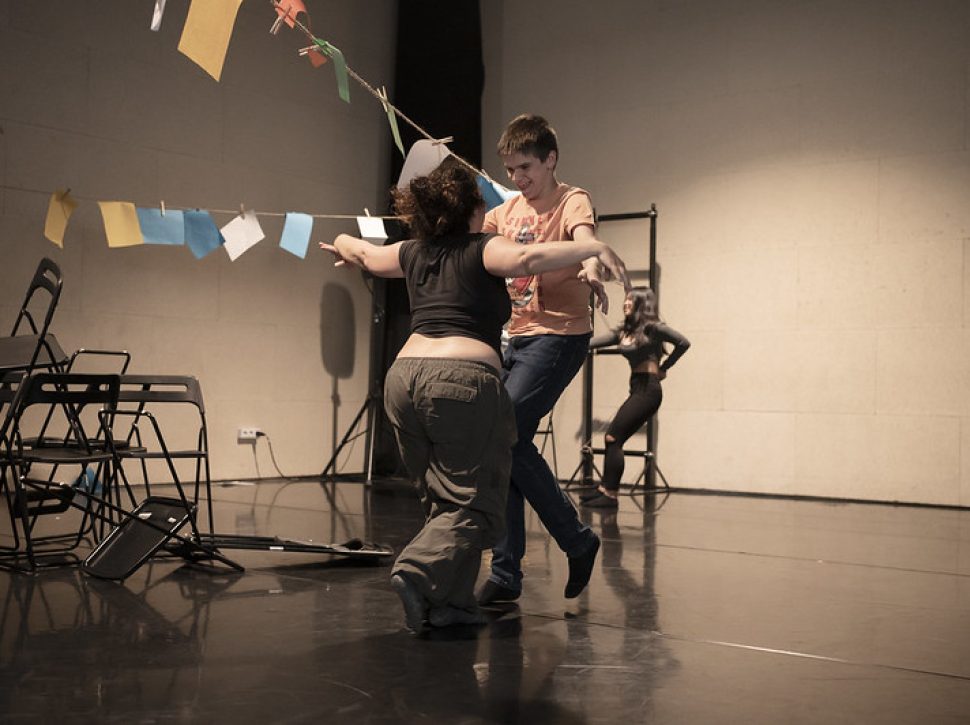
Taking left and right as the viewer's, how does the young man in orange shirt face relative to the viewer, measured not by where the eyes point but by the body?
facing the viewer and to the left of the viewer

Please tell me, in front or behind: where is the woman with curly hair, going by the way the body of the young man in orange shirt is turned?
in front

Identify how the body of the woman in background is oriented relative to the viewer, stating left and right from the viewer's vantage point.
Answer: facing to the left of the viewer

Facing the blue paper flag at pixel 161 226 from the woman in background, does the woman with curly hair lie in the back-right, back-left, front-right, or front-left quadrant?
front-left

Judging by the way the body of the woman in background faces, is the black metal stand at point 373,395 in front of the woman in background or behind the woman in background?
in front

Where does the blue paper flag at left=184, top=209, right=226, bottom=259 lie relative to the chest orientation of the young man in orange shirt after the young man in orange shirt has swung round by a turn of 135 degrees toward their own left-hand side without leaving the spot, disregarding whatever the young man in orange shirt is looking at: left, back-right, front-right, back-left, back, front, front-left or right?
back-left

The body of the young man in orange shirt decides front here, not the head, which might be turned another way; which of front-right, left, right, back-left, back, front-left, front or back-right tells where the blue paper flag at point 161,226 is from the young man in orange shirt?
right

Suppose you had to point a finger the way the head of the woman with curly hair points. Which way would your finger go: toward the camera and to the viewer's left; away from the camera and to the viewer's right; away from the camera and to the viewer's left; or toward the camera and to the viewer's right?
away from the camera and to the viewer's right

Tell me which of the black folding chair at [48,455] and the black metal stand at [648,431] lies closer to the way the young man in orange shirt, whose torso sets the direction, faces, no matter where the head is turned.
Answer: the black folding chair

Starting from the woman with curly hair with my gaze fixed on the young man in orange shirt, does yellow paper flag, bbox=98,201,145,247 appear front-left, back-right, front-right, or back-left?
front-left
